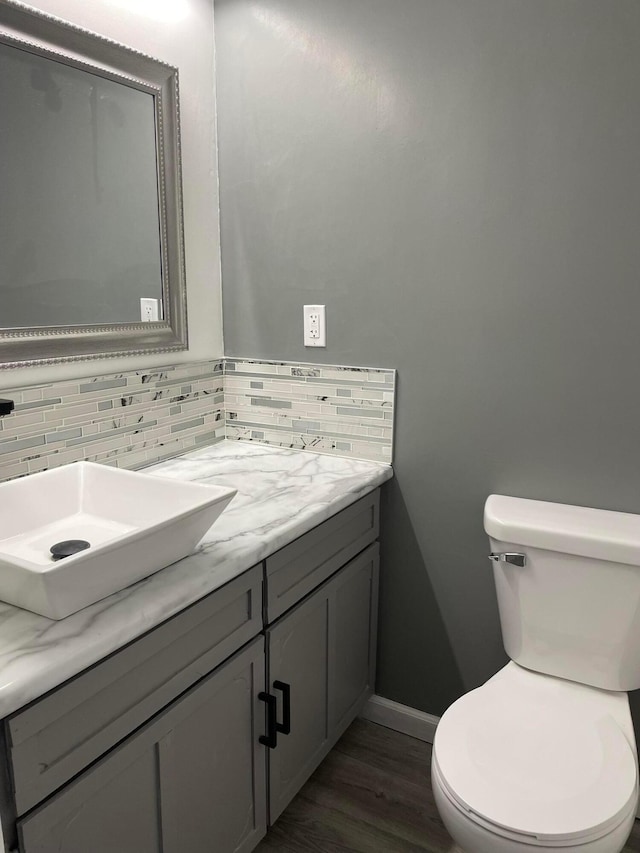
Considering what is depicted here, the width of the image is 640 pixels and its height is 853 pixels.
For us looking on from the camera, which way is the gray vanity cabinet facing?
facing the viewer and to the right of the viewer

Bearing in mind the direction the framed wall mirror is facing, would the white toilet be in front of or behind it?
in front

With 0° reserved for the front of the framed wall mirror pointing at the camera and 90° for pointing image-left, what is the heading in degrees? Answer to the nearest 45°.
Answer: approximately 315°

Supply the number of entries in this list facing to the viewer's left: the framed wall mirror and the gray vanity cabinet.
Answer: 0

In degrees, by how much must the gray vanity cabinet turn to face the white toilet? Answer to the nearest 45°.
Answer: approximately 45° to its left
